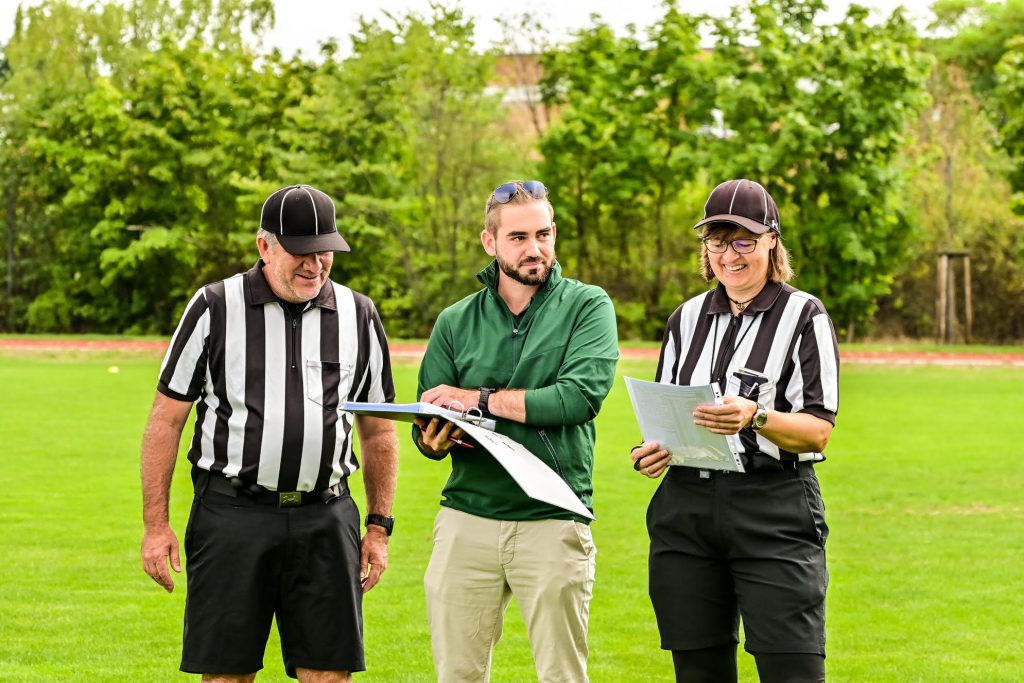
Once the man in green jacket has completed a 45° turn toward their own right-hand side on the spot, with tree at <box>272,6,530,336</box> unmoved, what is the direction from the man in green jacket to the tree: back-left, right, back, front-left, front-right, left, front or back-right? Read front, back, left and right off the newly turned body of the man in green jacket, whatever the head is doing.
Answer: back-right

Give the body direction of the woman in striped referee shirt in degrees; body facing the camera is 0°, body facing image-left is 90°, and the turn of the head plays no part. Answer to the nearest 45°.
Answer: approximately 45°

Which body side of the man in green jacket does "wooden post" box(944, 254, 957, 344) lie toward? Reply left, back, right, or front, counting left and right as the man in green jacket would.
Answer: back

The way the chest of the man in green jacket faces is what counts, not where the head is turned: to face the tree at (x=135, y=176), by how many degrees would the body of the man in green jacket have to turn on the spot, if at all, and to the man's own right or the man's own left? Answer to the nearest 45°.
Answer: approximately 180°

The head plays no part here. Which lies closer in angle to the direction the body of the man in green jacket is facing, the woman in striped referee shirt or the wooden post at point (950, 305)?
the woman in striped referee shirt

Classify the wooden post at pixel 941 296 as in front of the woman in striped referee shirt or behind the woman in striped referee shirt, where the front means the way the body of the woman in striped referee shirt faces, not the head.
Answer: behind

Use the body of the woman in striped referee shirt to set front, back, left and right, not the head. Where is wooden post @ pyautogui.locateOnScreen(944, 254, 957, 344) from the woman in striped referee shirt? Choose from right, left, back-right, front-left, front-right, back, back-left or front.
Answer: back-right
